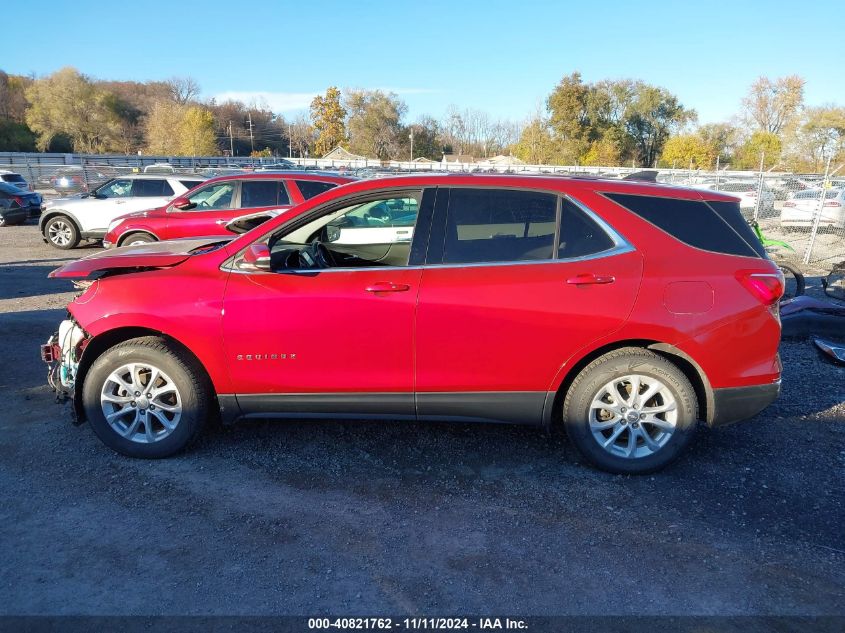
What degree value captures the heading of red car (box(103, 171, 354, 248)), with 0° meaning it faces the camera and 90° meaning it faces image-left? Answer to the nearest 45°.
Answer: approximately 90°

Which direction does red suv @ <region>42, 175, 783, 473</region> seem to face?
to the viewer's left

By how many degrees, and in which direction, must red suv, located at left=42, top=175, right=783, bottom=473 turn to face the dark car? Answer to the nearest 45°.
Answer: approximately 45° to its right

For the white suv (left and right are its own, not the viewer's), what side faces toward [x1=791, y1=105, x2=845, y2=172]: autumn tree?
back

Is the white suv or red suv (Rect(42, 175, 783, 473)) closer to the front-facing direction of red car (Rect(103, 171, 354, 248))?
the white suv

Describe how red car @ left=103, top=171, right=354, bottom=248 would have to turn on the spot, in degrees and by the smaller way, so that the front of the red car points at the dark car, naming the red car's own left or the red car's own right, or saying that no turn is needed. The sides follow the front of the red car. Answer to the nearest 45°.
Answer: approximately 45° to the red car's own right

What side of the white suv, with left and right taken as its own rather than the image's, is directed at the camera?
left

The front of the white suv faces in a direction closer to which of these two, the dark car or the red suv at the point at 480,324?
the dark car

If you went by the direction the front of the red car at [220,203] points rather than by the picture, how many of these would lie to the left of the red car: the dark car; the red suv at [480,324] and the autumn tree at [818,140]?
1

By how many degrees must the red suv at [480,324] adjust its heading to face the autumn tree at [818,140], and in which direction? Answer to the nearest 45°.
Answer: approximately 135° to its right

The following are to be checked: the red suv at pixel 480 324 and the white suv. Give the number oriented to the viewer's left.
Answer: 2

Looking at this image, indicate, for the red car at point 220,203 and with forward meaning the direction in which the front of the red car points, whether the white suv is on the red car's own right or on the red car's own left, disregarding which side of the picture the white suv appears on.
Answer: on the red car's own right
